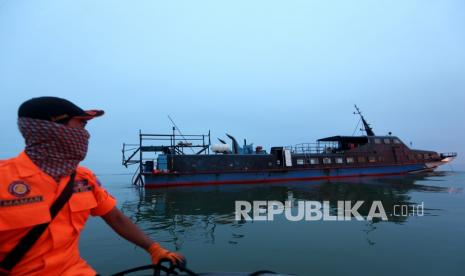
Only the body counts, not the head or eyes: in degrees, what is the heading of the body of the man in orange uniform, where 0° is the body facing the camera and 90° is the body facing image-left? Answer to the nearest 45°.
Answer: approximately 315°

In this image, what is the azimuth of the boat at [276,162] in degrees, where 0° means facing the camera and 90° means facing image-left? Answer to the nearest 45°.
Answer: approximately 270°

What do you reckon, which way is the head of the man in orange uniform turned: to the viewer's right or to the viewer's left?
to the viewer's right

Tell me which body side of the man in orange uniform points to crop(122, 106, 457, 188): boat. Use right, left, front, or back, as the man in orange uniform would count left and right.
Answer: left

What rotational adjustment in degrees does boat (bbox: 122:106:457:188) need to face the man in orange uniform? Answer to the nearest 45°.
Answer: approximately 90° to its right
